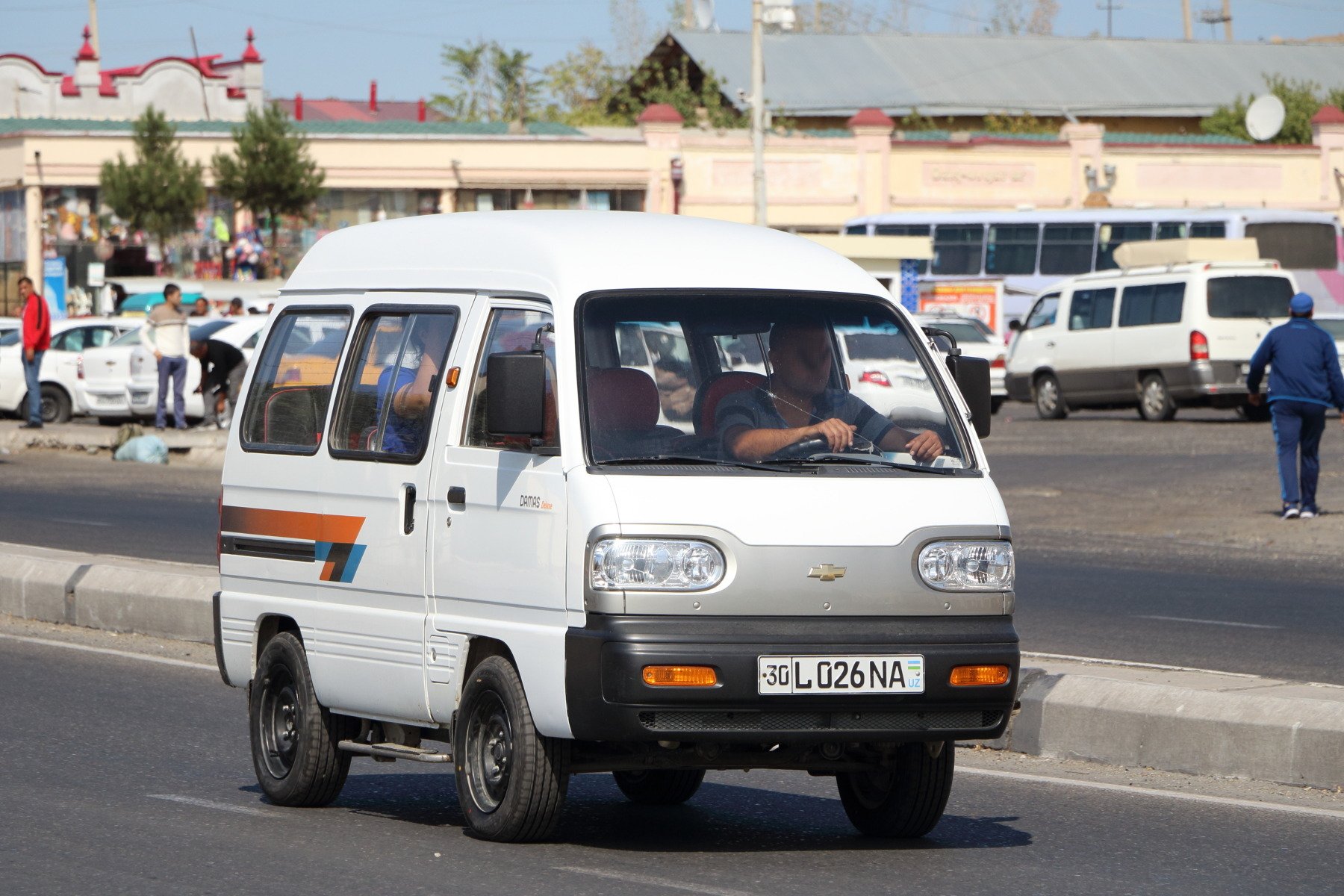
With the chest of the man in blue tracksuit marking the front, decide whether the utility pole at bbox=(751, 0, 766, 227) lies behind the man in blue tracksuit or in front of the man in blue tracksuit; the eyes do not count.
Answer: in front

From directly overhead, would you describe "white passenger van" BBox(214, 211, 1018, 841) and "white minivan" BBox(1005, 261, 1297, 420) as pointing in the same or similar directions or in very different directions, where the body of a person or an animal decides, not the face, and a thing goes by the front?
very different directions

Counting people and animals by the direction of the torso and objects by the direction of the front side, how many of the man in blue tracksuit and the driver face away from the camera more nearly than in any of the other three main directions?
1

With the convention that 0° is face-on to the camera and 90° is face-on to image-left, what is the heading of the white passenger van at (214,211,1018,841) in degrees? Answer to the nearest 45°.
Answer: approximately 315°

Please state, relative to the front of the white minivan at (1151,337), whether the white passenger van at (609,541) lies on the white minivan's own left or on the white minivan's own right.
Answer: on the white minivan's own left

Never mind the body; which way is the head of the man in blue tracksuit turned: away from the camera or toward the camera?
away from the camera

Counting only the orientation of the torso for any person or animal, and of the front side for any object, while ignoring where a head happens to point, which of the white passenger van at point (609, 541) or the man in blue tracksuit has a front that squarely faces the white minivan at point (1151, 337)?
the man in blue tracksuit

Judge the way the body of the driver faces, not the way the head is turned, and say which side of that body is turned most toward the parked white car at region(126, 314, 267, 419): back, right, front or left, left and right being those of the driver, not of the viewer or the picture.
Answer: back

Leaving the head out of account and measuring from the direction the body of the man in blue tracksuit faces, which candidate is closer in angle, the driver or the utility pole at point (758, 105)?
the utility pole

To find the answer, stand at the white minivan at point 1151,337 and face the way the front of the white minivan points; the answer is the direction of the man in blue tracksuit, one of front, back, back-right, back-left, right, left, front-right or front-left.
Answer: back-left

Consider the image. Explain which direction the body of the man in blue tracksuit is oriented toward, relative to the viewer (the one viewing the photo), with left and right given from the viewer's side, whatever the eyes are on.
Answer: facing away from the viewer

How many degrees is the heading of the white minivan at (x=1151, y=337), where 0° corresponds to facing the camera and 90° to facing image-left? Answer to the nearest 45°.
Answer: approximately 135°

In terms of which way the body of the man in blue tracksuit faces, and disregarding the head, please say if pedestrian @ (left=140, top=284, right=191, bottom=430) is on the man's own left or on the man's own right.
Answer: on the man's own left
